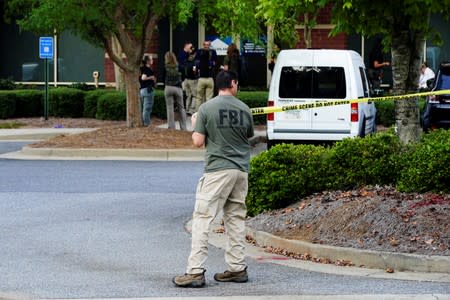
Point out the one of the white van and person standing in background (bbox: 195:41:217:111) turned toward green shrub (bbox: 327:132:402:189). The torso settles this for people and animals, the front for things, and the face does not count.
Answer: the person standing in background

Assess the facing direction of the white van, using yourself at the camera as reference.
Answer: facing away from the viewer

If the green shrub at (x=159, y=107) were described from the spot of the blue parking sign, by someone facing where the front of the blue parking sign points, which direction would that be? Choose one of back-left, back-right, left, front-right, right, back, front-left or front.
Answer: left

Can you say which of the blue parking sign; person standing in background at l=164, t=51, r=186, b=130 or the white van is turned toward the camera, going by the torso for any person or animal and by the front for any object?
the blue parking sign

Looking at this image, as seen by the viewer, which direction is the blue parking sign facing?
toward the camera

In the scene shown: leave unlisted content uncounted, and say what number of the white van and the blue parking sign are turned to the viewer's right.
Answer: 0

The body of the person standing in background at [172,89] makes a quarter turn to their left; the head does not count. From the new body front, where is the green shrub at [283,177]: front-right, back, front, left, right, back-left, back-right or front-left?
left

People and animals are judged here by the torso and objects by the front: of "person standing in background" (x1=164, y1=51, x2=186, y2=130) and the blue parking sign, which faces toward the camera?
the blue parking sign

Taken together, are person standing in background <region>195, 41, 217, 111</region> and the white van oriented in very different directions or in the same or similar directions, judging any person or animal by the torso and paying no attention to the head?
very different directions

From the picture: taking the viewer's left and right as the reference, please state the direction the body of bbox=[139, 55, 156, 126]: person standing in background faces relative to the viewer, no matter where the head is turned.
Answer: facing to the right of the viewer

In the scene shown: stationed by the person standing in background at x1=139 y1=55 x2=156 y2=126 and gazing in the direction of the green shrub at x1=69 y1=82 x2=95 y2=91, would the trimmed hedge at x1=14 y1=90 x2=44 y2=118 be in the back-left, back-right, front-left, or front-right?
front-left

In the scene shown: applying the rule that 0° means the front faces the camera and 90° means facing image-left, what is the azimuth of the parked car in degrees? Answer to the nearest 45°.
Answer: approximately 180°

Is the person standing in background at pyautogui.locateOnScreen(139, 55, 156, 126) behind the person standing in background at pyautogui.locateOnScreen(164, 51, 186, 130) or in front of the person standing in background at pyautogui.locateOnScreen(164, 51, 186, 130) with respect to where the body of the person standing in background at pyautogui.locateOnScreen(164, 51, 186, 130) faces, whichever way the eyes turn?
in front
